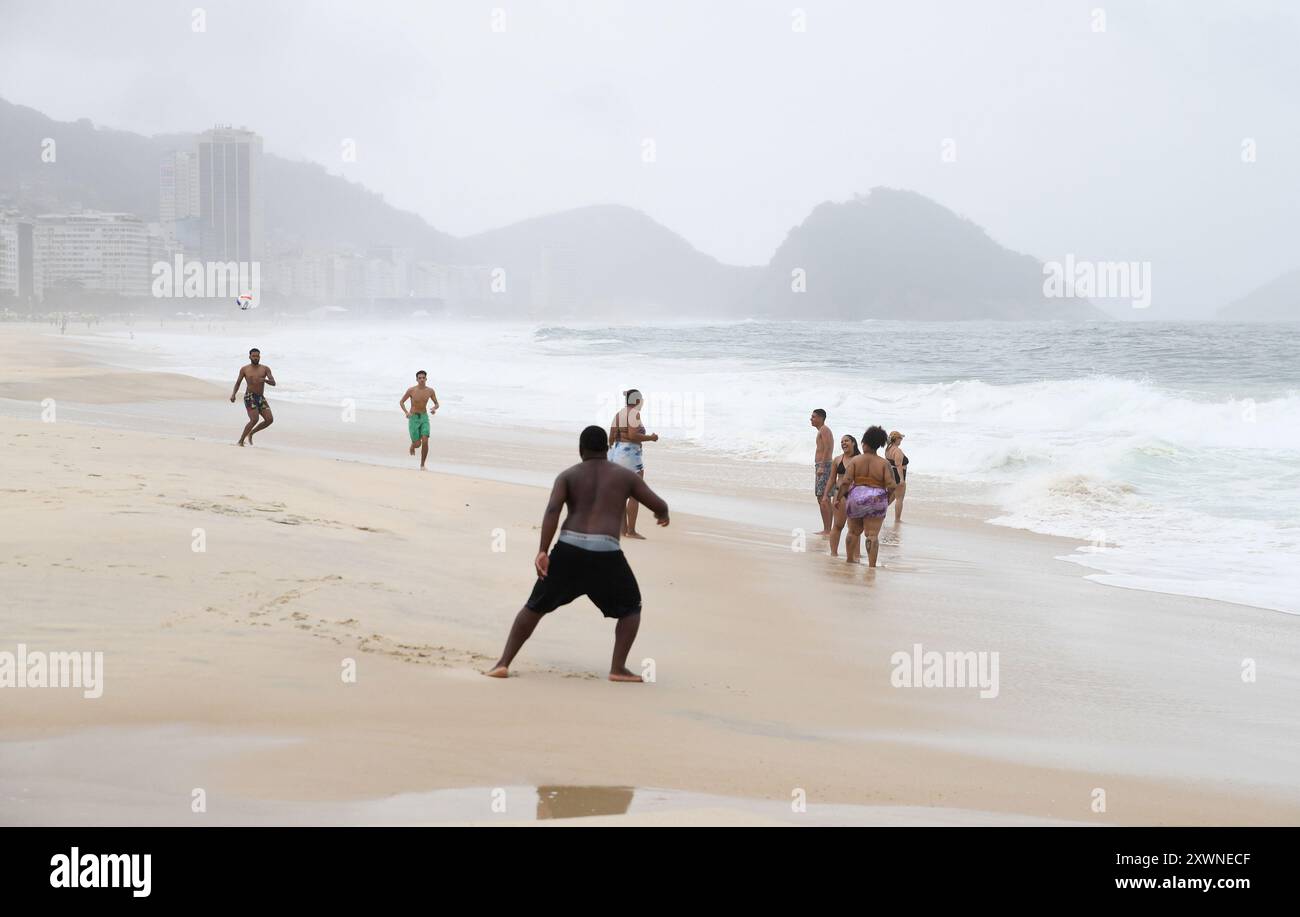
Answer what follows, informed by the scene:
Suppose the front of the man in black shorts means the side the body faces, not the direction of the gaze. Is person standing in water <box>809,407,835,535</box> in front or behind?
in front

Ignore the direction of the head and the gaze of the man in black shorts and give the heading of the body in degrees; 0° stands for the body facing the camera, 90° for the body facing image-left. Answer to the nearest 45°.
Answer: approximately 180°

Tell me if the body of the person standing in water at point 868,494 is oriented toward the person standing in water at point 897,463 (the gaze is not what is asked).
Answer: yes

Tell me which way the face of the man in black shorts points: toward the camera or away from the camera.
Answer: away from the camera

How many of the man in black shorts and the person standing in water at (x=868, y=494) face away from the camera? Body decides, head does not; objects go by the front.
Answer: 2

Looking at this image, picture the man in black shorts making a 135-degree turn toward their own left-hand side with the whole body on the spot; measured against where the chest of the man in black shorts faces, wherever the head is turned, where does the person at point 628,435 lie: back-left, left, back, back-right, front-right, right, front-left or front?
back-right

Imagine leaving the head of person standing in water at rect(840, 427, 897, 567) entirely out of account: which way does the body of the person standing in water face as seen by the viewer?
away from the camera

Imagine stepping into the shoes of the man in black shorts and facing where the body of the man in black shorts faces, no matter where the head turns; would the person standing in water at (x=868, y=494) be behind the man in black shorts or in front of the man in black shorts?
in front
